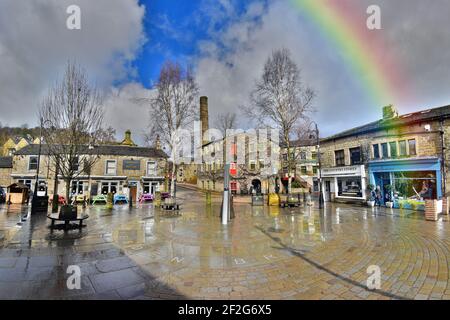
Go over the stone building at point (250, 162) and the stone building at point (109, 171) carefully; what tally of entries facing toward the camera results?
2

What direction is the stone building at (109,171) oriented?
toward the camera

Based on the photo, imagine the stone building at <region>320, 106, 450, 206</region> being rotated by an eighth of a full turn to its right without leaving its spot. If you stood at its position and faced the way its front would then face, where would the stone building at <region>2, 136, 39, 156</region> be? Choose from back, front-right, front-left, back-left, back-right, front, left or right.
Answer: front

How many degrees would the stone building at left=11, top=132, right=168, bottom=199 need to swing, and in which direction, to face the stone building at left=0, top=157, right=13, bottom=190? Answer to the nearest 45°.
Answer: approximately 135° to its right

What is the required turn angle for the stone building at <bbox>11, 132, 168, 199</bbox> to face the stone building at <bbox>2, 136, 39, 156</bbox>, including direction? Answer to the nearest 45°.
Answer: approximately 135° to its right

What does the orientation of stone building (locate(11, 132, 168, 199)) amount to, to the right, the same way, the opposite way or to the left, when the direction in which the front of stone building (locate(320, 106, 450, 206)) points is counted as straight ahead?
to the left

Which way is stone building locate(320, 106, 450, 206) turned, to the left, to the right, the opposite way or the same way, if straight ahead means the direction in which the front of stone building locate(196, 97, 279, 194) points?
to the right

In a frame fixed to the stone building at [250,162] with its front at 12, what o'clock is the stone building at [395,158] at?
the stone building at [395,158] is roughly at 11 o'clock from the stone building at [250,162].

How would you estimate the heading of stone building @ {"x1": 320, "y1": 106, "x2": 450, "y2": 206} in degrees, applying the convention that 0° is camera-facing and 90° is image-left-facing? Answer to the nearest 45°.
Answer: approximately 45°

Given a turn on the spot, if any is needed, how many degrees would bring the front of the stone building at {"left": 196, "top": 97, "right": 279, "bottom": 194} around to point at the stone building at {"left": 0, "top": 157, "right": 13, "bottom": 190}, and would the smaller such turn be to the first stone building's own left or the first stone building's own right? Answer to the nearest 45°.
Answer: approximately 90° to the first stone building's own right

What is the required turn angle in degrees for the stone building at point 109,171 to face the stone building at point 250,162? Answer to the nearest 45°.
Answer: approximately 90° to its left

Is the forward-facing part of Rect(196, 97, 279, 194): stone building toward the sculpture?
yes

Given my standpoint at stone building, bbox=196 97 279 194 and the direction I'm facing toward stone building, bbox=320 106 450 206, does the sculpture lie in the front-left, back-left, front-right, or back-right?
front-right

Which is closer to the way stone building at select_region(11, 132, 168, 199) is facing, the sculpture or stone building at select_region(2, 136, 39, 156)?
the sculpture

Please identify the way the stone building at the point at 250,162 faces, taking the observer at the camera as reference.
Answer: facing the viewer

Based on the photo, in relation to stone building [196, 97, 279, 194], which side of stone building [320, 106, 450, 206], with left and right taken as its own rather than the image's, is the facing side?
right
